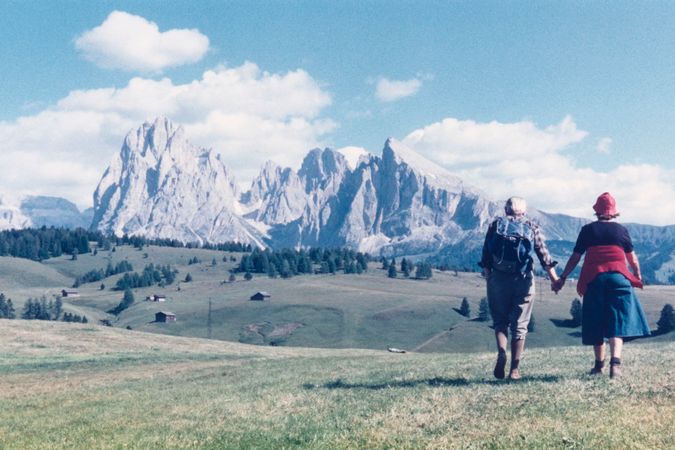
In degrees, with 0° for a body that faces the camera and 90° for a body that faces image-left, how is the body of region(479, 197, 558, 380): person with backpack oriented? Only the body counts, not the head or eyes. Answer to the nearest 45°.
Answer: approximately 180°

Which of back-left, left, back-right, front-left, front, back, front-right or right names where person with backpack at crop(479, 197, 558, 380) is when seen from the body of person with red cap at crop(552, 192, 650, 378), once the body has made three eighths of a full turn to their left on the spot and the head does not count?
front-right

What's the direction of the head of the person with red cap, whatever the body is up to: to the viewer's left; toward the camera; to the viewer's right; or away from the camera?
away from the camera

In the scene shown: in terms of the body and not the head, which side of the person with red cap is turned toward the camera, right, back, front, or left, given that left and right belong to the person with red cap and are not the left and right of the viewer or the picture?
back
